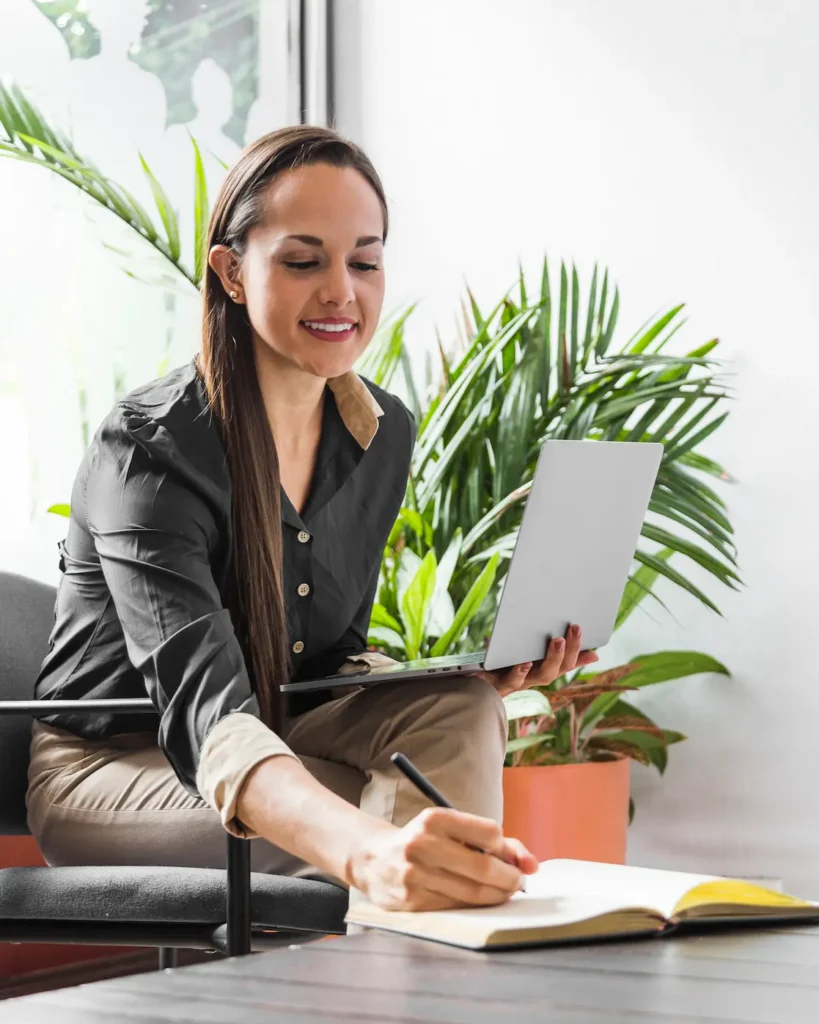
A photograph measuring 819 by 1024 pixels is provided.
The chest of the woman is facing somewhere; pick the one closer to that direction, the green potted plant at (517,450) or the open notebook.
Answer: the open notebook

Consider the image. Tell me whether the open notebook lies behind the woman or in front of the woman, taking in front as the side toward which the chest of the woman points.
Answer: in front

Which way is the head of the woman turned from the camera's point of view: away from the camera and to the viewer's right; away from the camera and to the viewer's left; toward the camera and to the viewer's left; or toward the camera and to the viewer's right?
toward the camera and to the viewer's right

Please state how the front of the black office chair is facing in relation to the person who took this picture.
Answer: facing to the right of the viewer

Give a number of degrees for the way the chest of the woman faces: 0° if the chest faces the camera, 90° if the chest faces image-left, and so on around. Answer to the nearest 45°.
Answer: approximately 315°

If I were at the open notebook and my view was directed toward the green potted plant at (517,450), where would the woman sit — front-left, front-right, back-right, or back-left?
front-left

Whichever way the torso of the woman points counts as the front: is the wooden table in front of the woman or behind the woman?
in front

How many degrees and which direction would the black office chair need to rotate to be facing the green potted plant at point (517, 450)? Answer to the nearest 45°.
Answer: approximately 45° to its left

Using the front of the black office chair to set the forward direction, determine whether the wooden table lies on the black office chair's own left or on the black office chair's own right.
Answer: on the black office chair's own right

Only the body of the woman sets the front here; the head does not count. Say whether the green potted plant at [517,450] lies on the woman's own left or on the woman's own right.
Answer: on the woman's own left
